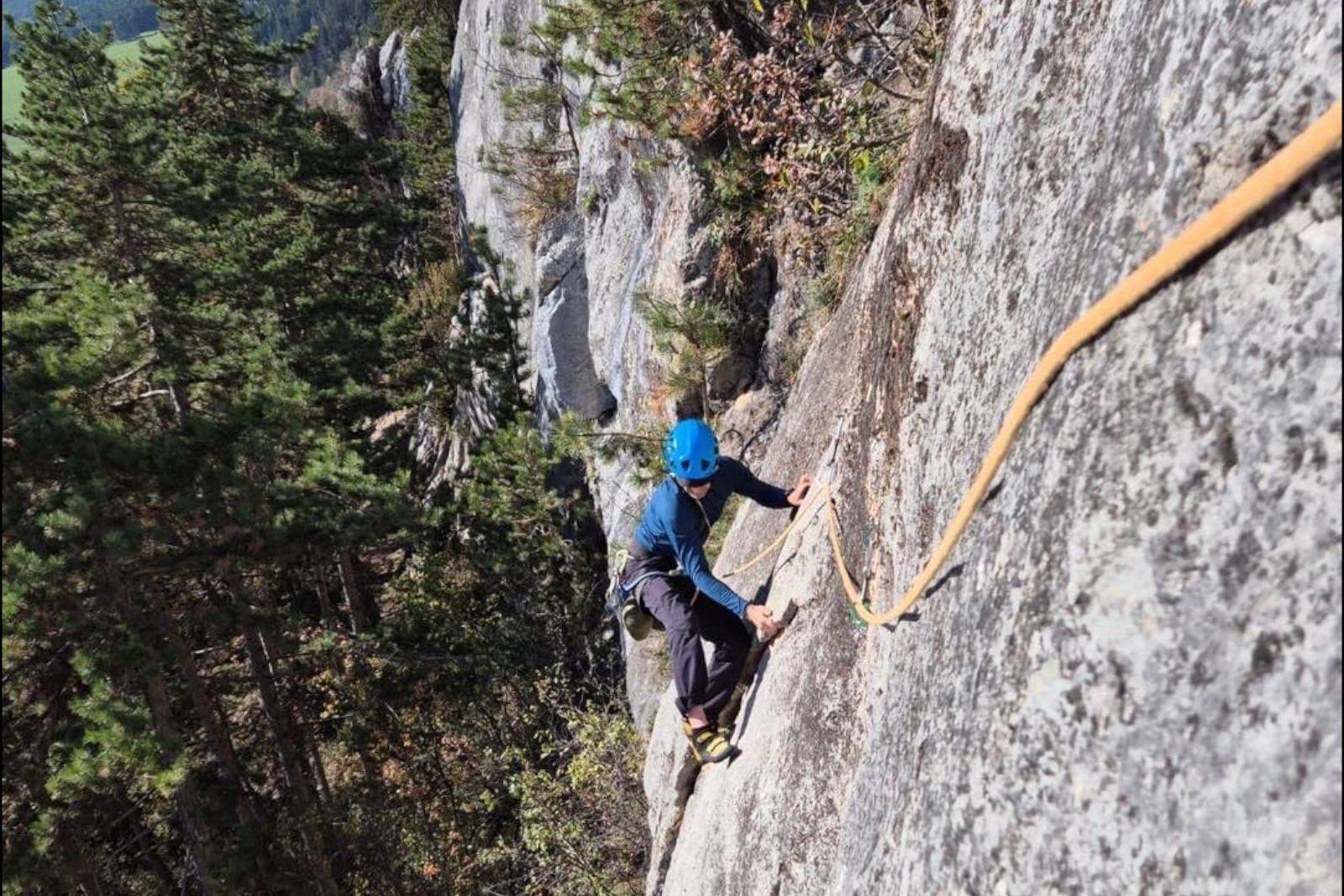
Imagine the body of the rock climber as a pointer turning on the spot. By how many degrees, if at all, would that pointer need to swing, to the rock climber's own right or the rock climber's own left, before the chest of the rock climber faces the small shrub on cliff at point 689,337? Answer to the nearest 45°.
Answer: approximately 135° to the rock climber's own left

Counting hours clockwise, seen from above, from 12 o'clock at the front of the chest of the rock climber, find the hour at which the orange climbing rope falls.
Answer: The orange climbing rope is roughly at 1 o'clock from the rock climber.

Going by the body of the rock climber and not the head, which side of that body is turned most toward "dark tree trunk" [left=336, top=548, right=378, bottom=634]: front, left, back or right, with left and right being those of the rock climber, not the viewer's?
back

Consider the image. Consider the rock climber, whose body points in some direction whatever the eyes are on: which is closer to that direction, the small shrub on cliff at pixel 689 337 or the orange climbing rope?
the orange climbing rope

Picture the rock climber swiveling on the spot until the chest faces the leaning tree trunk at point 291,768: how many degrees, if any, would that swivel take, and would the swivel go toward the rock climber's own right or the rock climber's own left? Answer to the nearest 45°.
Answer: approximately 180°

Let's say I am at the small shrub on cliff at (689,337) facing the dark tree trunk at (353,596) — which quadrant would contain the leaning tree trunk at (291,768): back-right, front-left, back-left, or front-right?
front-left

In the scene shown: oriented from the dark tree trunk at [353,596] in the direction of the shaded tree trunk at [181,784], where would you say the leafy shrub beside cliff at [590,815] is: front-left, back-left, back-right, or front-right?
front-left

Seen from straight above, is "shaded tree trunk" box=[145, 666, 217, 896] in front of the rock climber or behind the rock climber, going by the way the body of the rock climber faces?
behind
